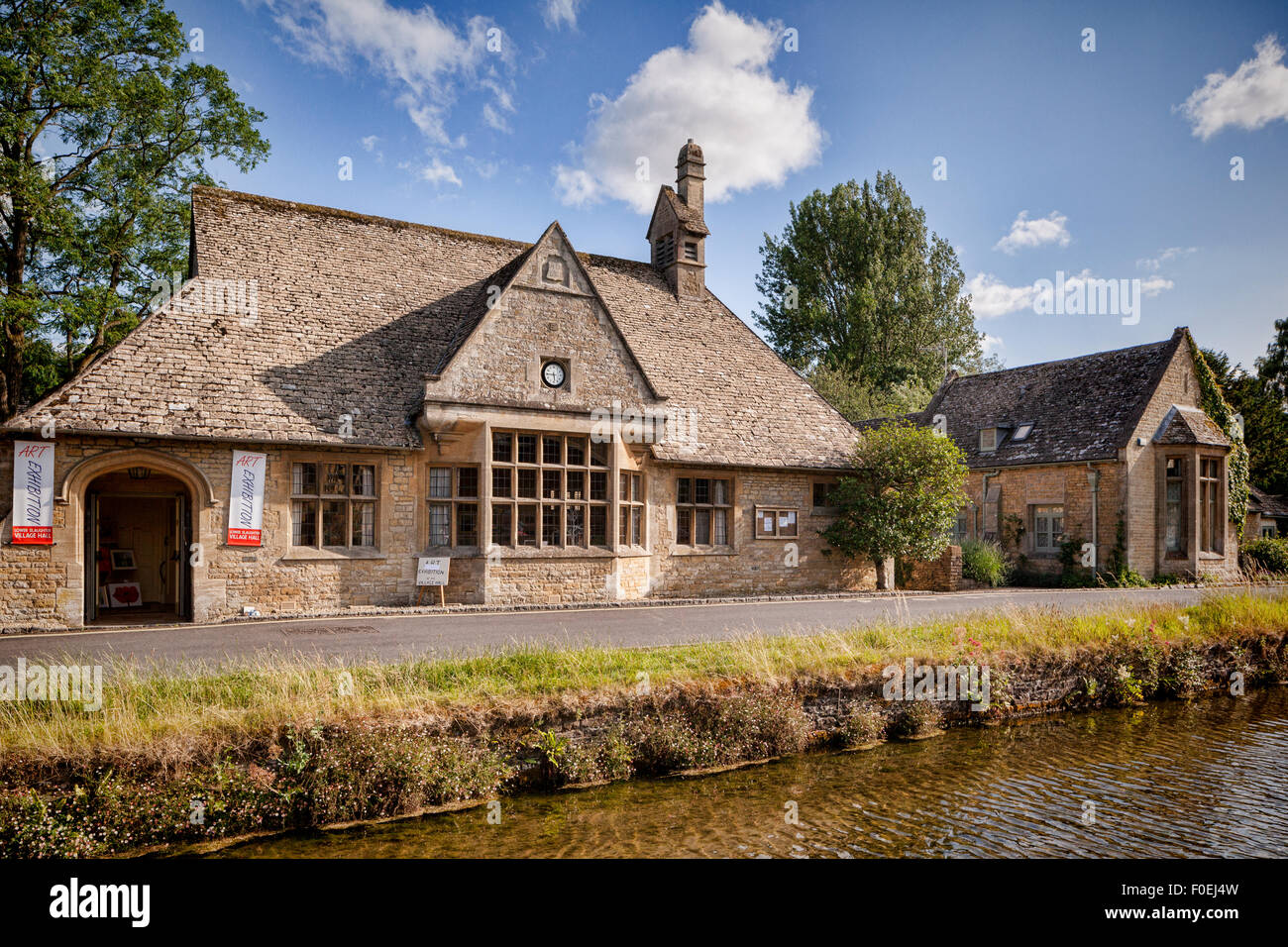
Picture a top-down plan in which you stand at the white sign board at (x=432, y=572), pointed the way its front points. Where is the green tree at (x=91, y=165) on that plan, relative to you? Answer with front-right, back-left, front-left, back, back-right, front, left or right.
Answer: back-right

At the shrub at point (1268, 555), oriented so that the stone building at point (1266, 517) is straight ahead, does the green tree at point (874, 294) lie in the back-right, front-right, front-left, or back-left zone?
front-left

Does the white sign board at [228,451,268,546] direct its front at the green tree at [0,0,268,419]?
no

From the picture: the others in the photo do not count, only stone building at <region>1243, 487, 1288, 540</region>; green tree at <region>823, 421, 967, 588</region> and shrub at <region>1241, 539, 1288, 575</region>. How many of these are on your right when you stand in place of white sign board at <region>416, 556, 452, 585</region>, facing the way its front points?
0

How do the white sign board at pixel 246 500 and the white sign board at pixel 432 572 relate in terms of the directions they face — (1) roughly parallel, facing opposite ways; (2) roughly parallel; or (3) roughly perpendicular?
roughly parallel

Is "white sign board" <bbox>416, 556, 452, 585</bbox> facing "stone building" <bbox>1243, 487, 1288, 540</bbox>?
no

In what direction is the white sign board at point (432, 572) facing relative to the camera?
toward the camera

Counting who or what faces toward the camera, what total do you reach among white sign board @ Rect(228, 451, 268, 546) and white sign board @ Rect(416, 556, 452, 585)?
2
